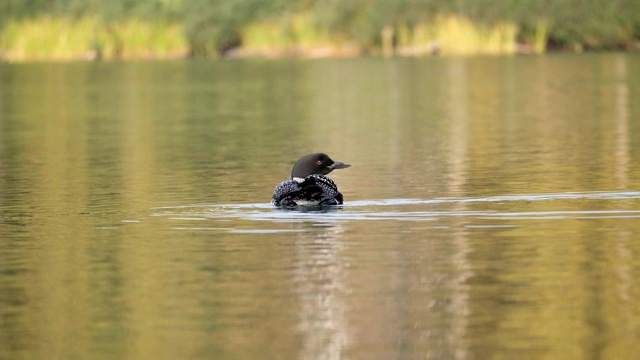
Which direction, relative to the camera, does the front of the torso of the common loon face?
away from the camera
